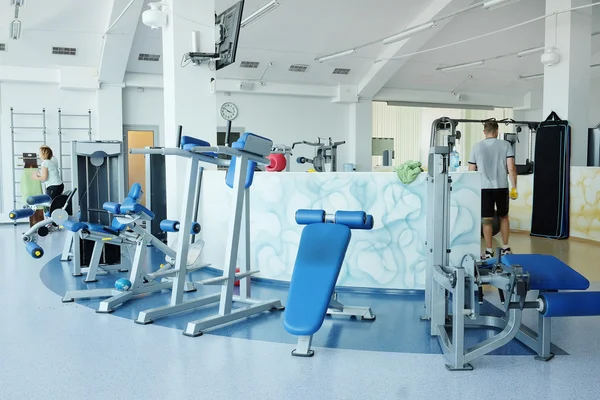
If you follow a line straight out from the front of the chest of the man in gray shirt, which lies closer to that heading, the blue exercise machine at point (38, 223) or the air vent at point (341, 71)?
the air vent

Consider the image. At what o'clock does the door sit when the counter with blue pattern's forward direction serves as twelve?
The door is roughly at 5 o'clock from the counter with blue pattern.

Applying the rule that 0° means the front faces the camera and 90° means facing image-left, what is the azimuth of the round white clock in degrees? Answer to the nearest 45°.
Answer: approximately 0°

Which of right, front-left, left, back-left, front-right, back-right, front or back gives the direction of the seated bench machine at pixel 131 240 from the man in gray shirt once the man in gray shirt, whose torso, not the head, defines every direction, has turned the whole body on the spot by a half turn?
front-right

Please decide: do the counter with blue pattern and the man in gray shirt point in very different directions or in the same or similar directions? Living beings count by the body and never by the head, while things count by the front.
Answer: very different directions

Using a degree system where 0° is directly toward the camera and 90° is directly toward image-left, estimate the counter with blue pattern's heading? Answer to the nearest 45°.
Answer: approximately 0°

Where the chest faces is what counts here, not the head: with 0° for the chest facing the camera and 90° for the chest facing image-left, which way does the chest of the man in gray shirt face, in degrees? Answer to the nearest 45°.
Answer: approximately 180°

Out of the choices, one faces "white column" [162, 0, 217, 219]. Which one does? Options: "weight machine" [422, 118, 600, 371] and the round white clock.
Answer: the round white clock

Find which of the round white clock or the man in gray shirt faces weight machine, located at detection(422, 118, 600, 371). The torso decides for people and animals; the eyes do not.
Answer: the round white clock
